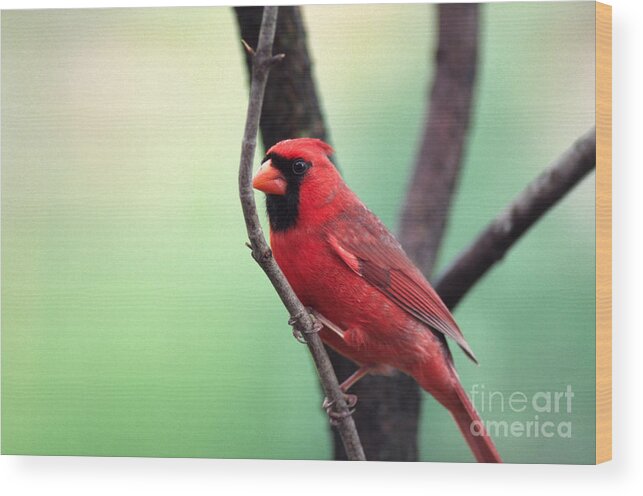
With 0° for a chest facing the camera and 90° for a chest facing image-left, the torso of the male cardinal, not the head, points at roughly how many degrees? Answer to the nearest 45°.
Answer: approximately 90°

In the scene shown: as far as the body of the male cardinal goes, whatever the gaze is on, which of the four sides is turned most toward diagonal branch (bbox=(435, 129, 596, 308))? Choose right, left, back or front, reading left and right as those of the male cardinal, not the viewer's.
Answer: back
